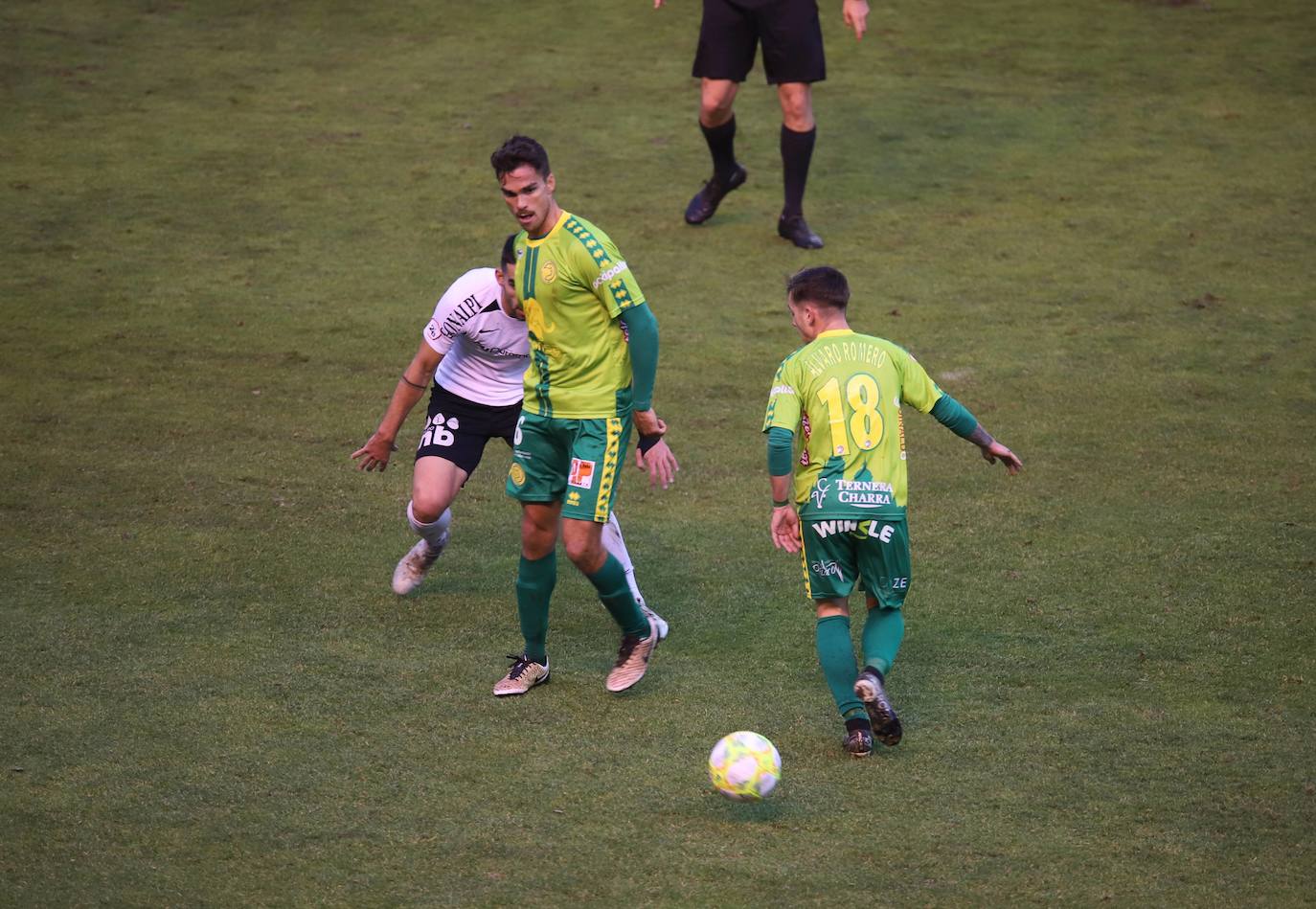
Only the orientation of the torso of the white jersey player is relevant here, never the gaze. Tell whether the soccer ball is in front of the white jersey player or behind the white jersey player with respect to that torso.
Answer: in front

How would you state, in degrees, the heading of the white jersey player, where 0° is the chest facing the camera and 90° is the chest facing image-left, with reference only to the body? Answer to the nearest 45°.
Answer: approximately 315°
